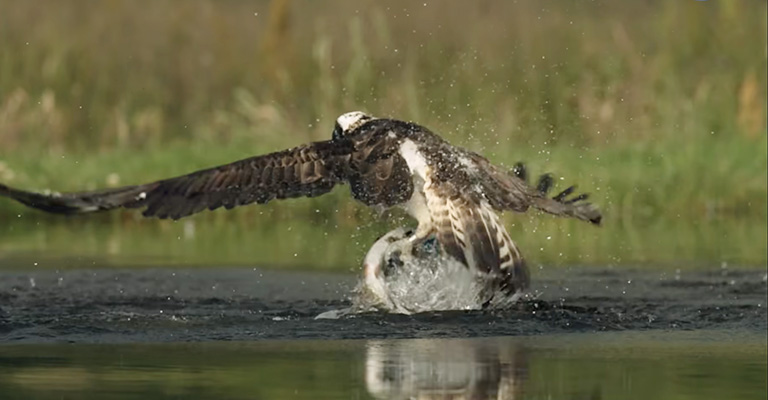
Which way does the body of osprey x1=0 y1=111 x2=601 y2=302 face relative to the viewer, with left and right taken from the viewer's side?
facing away from the viewer and to the left of the viewer
